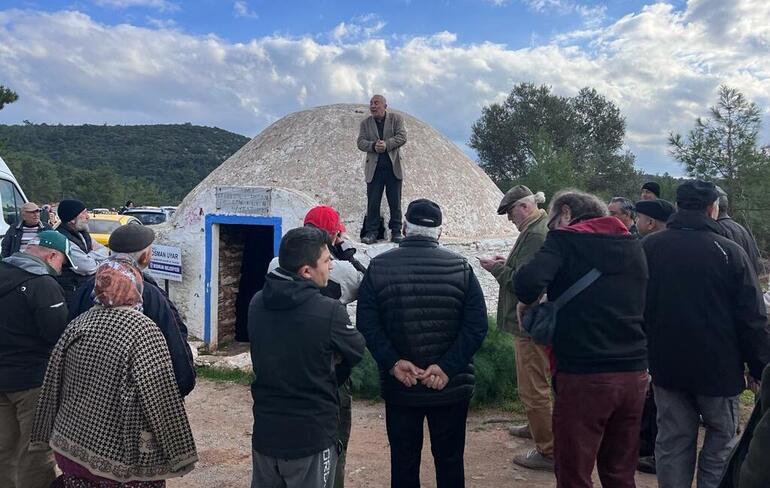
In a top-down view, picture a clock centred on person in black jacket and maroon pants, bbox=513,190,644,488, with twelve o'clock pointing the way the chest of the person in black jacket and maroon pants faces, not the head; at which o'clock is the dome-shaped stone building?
The dome-shaped stone building is roughly at 12 o'clock from the person in black jacket and maroon pants.

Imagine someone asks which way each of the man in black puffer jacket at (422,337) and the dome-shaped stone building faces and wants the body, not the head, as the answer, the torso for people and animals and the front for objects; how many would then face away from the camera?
1

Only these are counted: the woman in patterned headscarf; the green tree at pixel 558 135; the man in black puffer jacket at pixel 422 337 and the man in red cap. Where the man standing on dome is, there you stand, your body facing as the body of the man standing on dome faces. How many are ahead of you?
3

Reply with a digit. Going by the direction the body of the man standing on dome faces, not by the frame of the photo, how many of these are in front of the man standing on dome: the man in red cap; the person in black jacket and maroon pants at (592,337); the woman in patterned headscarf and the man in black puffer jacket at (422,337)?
4

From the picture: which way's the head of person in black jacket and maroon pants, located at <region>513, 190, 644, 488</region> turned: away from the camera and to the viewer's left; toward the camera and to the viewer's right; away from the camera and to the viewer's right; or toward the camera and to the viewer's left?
away from the camera and to the viewer's left

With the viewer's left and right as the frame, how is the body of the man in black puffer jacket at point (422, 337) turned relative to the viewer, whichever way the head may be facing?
facing away from the viewer

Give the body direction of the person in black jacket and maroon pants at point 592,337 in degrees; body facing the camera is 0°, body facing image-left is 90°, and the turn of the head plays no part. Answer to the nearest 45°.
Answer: approximately 135°

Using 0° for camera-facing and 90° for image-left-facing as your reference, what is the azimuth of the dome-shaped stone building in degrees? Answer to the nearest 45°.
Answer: approximately 45°

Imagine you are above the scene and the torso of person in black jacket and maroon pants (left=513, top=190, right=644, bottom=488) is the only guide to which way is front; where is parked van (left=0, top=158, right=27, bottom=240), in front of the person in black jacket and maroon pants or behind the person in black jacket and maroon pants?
in front

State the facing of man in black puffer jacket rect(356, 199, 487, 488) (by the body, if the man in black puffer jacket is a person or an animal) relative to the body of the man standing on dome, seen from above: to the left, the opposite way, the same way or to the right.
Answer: the opposite way

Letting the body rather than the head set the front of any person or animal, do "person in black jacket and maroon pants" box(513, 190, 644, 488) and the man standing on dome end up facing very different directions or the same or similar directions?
very different directions
